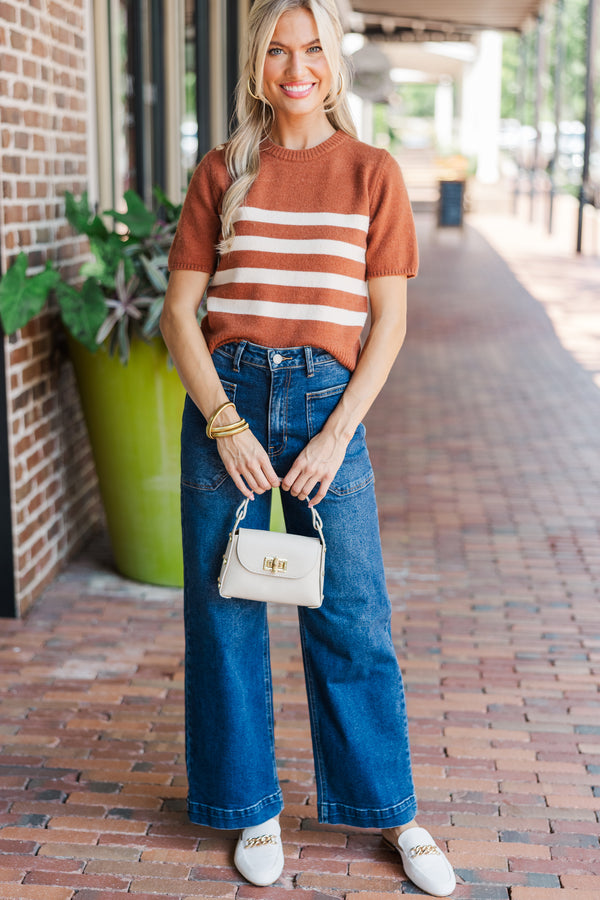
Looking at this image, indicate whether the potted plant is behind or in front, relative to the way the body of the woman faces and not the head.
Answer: behind

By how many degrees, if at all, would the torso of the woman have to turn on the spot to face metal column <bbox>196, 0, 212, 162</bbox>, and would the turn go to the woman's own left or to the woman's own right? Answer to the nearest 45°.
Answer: approximately 180°

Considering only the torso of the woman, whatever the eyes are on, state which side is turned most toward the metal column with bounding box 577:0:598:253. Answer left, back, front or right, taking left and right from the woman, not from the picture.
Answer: back

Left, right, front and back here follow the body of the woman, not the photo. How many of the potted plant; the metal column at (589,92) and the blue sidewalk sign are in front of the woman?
0

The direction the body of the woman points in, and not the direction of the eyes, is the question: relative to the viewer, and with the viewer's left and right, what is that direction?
facing the viewer

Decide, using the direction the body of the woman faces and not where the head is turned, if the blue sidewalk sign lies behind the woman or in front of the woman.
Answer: behind

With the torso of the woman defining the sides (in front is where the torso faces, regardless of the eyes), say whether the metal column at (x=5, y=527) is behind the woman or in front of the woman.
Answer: behind

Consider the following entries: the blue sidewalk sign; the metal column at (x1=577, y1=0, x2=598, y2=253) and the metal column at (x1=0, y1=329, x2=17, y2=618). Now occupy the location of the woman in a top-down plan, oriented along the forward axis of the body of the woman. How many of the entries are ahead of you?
0

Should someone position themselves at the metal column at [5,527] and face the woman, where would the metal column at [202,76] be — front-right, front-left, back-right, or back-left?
back-left

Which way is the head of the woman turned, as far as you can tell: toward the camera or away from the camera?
toward the camera
